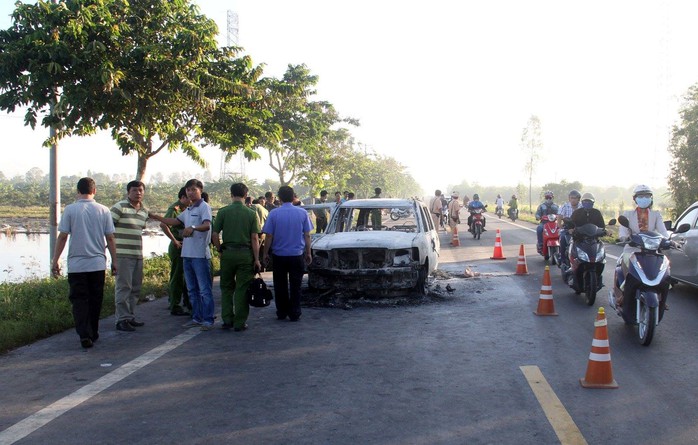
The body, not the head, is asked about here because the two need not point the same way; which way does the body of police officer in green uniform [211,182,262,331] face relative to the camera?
away from the camera

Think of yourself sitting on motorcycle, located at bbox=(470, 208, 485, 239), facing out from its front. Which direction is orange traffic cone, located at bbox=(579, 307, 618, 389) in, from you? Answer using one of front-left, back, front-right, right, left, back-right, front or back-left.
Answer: front

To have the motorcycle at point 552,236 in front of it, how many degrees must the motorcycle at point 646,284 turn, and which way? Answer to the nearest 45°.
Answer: approximately 180°

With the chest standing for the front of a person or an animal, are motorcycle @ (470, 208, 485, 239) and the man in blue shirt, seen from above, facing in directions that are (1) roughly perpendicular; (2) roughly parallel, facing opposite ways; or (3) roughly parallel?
roughly parallel, facing opposite ways

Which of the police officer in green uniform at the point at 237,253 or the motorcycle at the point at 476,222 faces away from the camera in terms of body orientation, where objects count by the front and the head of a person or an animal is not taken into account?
the police officer in green uniform

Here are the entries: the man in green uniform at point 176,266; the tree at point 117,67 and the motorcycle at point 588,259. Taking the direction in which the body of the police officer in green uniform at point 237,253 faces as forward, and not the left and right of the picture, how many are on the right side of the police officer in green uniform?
1

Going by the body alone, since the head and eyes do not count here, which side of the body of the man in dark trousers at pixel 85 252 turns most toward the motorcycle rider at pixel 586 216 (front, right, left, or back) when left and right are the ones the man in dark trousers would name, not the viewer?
right

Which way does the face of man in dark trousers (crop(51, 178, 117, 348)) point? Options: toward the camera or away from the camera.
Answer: away from the camera

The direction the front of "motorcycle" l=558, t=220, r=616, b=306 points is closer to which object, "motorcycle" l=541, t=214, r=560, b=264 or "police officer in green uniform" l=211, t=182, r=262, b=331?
the police officer in green uniform

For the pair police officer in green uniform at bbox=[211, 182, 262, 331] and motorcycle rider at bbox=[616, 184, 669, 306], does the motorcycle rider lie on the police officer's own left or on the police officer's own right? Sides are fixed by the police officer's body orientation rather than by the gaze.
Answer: on the police officer's own right

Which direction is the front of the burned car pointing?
toward the camera

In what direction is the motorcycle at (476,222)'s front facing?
toward the camera

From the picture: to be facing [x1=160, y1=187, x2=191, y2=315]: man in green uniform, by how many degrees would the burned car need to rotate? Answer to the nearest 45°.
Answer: approximately 90° to its right

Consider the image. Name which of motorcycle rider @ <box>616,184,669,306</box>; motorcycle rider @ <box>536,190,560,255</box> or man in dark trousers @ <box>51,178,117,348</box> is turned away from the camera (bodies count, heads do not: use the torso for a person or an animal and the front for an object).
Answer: the man in dark trousers

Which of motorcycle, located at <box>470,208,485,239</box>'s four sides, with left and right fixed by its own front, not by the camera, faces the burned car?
front

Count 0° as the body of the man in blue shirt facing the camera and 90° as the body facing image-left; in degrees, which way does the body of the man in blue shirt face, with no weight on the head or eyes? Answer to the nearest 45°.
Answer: approximately 180°

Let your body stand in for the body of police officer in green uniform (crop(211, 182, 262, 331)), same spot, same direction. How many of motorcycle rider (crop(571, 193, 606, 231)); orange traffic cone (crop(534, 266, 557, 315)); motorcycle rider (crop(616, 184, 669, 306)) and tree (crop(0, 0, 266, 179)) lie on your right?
3

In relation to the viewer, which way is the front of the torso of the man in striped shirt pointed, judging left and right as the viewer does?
facing the viewer and to the right of the viewer

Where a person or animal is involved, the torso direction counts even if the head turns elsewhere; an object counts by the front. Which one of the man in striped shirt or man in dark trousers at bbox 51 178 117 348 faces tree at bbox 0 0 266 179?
the man in dark trousers

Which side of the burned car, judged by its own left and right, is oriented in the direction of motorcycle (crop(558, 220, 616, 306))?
left

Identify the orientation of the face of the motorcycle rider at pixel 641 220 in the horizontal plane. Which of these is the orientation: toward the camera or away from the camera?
toward the camera
